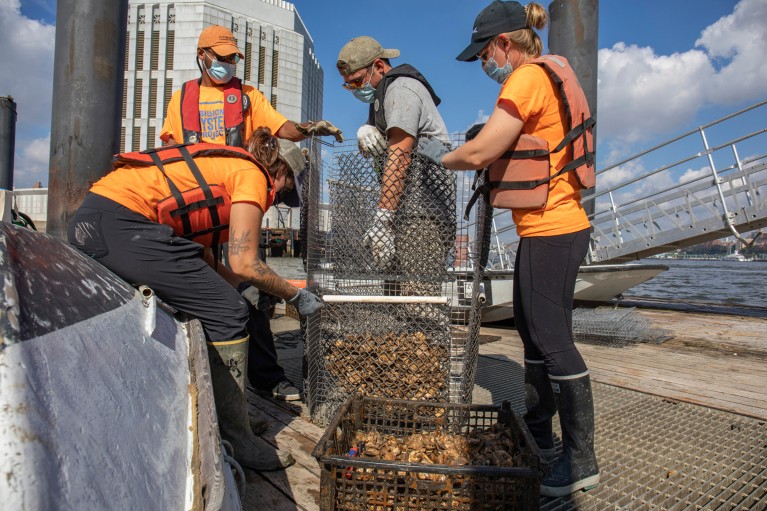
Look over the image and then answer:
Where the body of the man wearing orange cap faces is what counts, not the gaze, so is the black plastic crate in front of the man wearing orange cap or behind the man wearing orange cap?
in front

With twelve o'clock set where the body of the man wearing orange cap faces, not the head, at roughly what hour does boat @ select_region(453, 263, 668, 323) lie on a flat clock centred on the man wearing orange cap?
The boat is roughly at 8 o'clock from the man wearing orange cap.

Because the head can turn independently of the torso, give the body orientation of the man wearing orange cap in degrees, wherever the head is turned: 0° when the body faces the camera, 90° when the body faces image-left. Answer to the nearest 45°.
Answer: approximately 0°

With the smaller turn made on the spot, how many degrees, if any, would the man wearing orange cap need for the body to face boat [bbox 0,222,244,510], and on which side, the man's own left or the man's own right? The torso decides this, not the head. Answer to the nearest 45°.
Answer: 0° — they already face it

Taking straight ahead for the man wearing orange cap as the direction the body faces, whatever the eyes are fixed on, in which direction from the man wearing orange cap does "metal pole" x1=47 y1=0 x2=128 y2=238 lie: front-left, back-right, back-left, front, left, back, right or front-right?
back-right

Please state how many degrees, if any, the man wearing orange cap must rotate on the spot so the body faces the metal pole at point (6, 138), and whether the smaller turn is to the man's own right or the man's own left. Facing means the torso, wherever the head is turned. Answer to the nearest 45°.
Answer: approximately 135° to the man's own right

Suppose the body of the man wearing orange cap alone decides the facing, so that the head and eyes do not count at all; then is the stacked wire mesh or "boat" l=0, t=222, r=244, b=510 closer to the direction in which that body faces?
the boat

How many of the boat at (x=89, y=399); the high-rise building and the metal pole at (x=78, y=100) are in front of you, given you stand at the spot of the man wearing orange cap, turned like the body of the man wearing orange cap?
1

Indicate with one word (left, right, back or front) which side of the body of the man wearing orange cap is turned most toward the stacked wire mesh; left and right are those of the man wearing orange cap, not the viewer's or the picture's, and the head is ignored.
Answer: left

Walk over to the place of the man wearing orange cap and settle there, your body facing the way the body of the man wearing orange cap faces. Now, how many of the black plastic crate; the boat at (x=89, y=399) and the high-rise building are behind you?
1

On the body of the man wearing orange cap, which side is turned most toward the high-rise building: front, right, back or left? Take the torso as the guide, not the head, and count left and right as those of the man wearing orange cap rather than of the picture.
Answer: back
